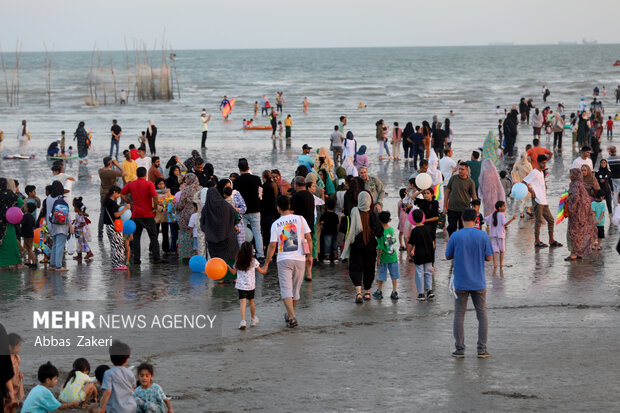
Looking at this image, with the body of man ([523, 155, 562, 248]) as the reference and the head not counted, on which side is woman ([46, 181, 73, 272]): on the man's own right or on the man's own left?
on the man's own right

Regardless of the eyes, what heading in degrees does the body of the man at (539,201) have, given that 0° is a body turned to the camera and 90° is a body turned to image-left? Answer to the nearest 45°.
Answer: approximately 315°

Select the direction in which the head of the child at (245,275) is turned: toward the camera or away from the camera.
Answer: away from the camera

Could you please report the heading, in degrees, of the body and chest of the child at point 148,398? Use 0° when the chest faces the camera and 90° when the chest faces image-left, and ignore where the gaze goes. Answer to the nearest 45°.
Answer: approximately 0°

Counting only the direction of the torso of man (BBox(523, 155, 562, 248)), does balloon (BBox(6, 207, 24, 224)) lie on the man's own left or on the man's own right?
on the man's own right

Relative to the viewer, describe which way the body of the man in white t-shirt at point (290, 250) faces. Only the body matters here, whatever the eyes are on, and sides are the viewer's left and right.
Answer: facing away from the viewer
